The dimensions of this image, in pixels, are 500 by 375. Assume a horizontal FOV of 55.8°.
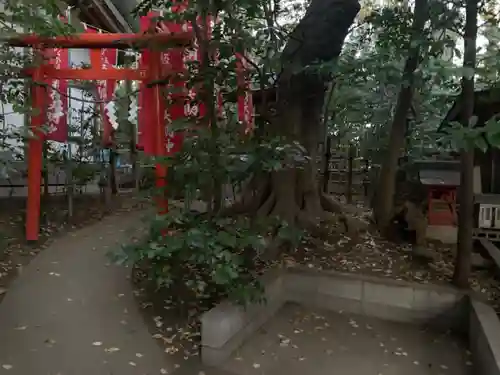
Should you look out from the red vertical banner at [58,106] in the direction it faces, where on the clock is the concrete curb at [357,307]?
The concrete curb is roughly at 11 o'clock from the red vertical banner.

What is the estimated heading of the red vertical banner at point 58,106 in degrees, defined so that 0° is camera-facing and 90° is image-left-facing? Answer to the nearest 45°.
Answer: approximately 0°

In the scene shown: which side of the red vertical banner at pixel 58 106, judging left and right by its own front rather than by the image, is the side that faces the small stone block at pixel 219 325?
front

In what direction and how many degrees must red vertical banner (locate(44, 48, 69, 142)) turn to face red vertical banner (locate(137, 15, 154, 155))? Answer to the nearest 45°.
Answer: approximately 45° to its left

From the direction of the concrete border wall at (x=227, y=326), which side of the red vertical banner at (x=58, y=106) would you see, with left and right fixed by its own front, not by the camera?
front
